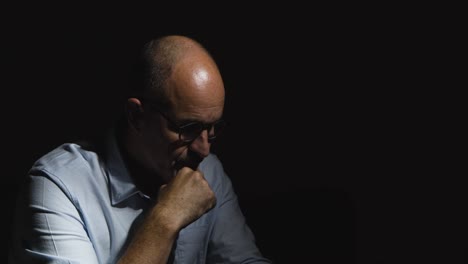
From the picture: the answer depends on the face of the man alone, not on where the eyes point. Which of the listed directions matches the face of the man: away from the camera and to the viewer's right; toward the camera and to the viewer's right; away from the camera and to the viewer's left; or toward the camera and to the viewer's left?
toward the camera and to the viewer's right

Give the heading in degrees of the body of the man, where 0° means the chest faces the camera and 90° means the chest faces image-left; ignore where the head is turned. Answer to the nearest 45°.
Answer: approximately 315°
